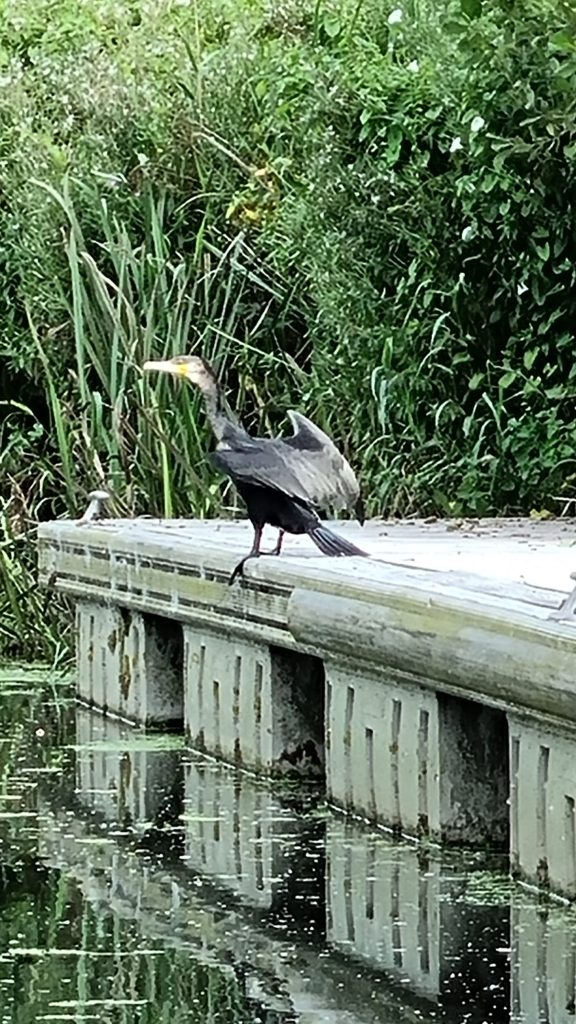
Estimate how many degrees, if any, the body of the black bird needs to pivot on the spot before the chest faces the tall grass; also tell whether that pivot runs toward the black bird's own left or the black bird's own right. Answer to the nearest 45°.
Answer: approximately 90° to the black bird's own right

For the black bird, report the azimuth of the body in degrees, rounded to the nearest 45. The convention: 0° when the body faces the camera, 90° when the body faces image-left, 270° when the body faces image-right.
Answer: approximately 90°
